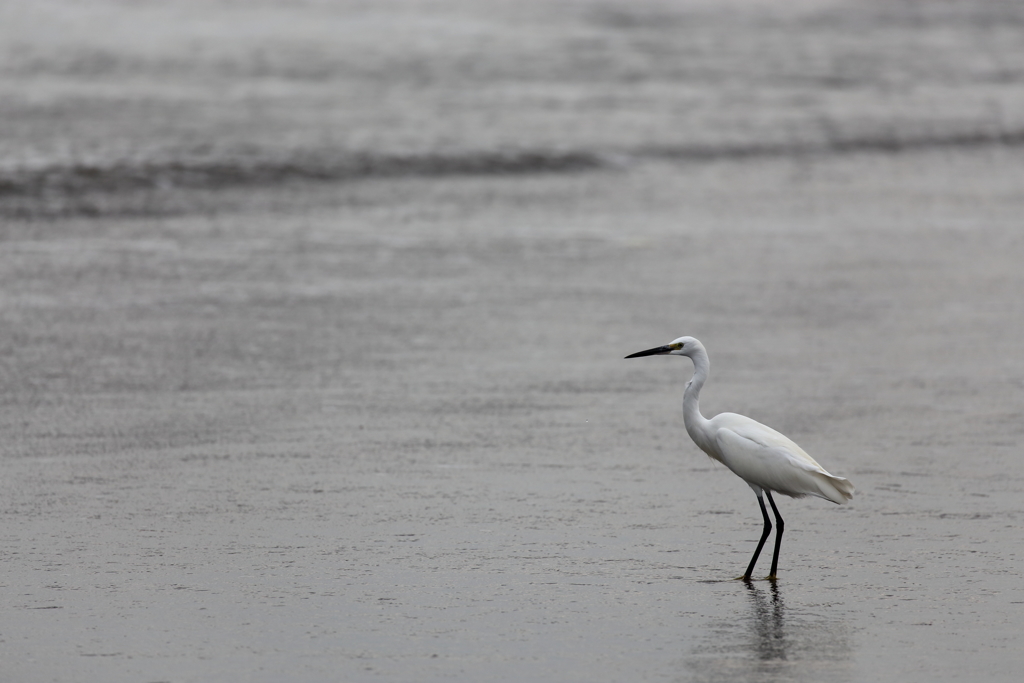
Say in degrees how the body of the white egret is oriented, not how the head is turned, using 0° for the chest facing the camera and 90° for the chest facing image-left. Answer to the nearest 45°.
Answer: approximately 90°
